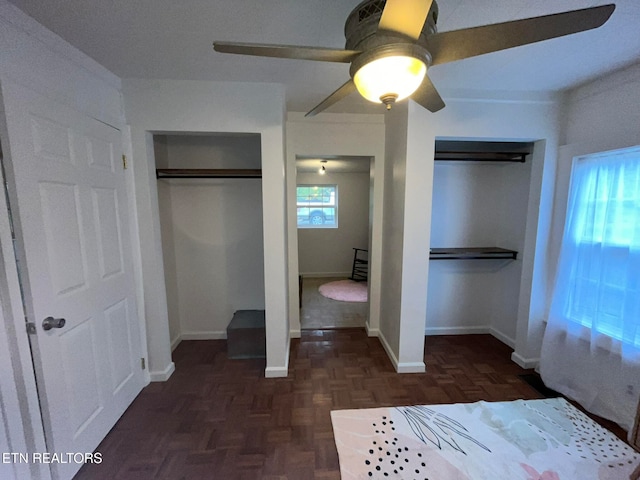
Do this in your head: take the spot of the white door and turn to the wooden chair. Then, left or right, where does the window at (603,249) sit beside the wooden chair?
right
